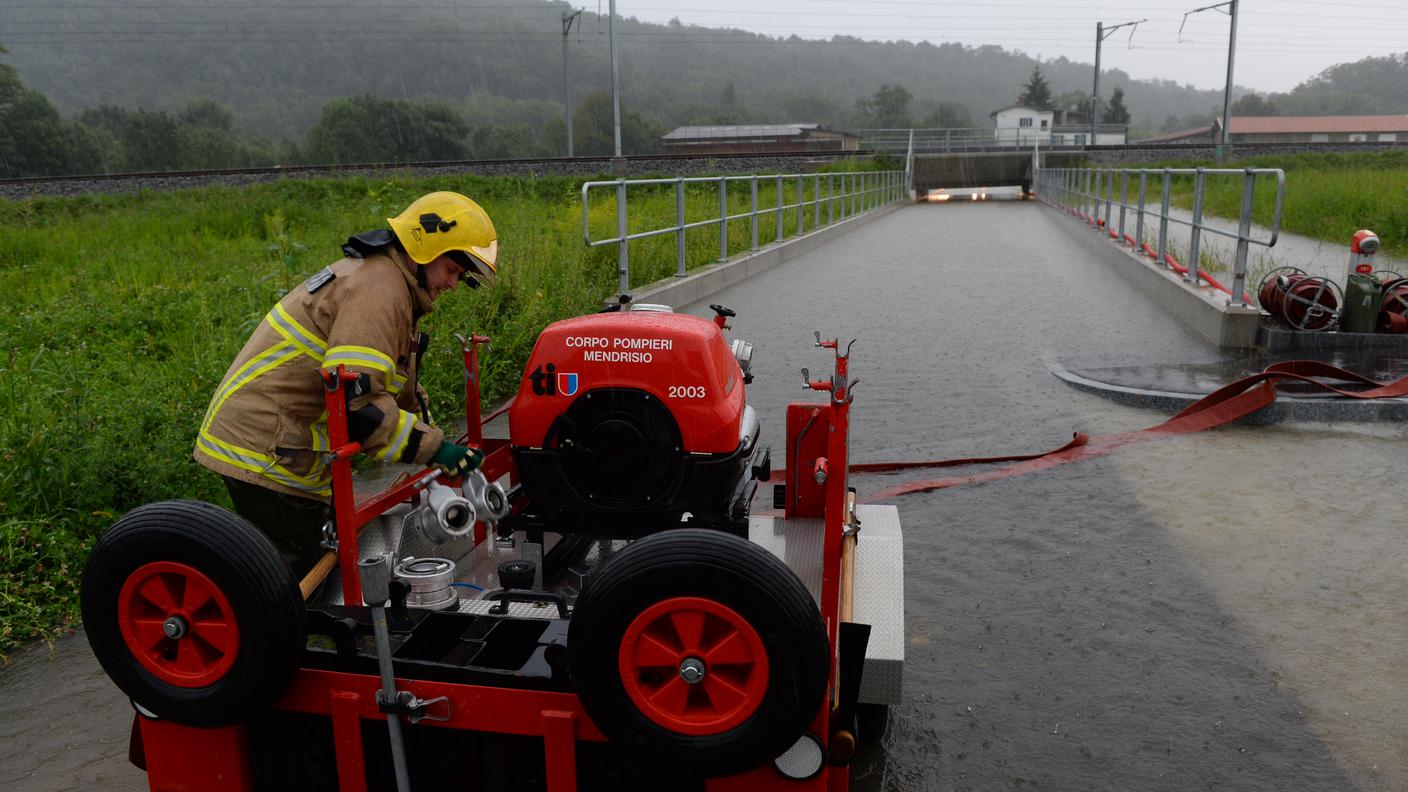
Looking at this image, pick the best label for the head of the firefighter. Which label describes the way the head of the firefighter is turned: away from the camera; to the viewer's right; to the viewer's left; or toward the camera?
to the viewer's right

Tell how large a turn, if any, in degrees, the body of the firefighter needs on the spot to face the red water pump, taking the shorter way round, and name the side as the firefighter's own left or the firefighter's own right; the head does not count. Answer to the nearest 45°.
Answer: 0° — they already face it

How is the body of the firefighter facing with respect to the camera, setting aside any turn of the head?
to the viewer's right

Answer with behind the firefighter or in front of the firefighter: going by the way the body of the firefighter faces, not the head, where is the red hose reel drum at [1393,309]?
in front

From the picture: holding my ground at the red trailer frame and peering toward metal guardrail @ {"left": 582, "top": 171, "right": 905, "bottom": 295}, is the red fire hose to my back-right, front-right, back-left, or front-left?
front-right

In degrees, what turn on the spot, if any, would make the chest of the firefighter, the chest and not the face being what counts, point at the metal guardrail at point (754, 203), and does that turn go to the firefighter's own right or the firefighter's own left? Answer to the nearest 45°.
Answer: approximately 45° to the firefighter's own left

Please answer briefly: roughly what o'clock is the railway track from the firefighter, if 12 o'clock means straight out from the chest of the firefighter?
The railway track is roughly at 9 o'clock from the firefighter.

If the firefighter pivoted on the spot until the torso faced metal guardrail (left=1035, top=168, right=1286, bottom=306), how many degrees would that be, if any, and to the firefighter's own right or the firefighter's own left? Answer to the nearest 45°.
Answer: approximately 45° to the firefighter's own left

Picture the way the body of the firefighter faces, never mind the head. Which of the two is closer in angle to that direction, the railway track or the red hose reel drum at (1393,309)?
the red hose reel drum
